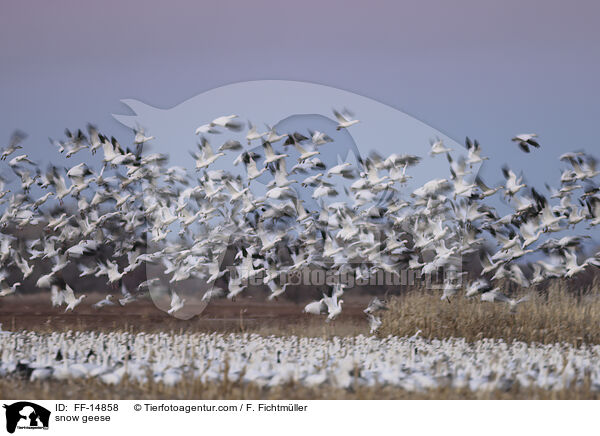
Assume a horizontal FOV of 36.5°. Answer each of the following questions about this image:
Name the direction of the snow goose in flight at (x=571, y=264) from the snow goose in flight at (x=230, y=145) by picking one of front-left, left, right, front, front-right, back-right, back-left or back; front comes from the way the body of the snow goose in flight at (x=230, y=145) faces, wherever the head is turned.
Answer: back

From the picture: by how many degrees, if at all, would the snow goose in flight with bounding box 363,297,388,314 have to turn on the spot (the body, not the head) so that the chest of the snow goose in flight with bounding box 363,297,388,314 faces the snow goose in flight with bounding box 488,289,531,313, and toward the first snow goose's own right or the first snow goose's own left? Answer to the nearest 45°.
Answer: approximately 180°

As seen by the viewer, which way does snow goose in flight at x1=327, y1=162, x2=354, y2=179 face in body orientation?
to the viewer's right

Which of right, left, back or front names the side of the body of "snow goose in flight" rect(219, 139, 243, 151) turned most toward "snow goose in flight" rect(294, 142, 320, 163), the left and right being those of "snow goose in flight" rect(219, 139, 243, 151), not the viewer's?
back

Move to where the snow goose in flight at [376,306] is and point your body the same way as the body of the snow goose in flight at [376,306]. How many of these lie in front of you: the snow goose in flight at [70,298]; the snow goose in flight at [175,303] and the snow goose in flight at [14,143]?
3
